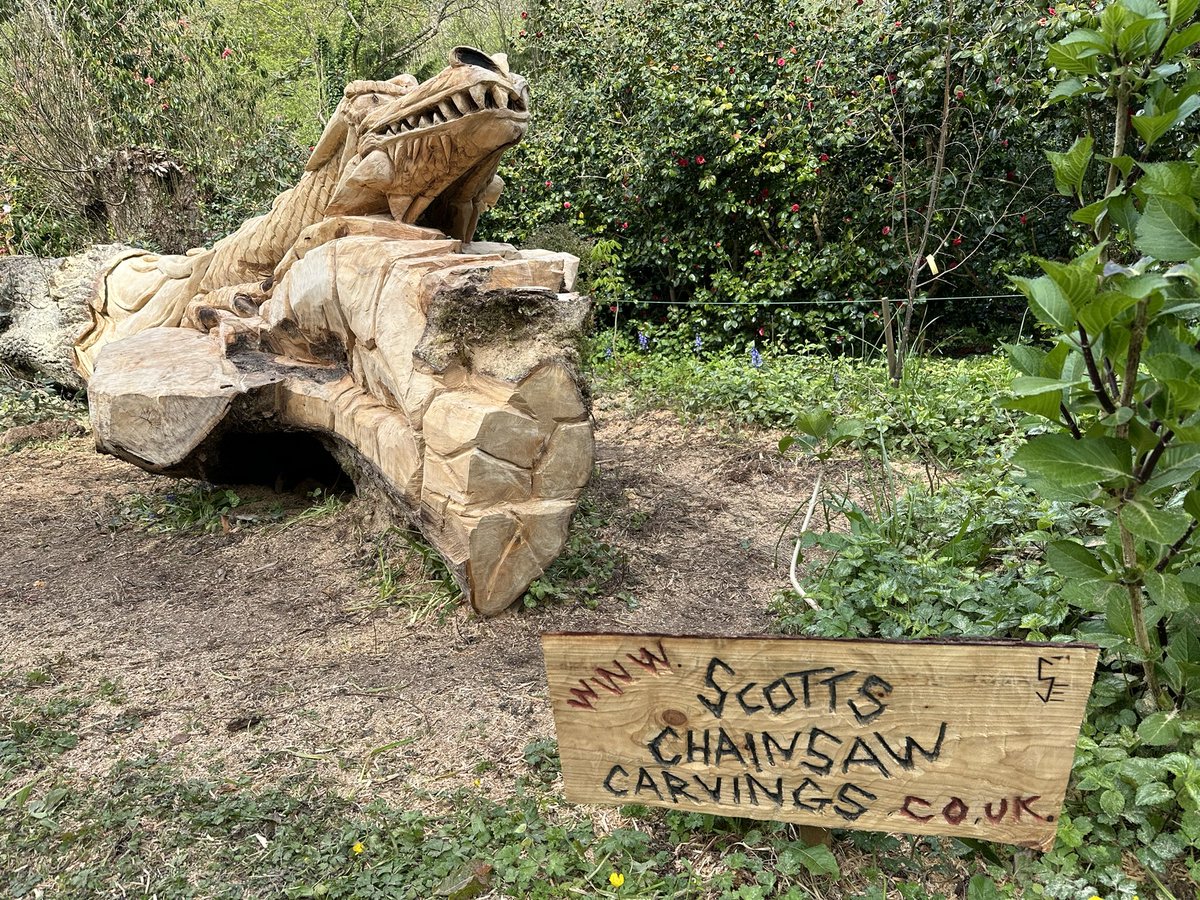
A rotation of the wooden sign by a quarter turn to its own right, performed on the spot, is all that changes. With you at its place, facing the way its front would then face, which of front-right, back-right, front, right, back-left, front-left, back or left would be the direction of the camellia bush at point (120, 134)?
front-right

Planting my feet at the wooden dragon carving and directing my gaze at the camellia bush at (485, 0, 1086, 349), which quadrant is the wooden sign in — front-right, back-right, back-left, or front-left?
back-right

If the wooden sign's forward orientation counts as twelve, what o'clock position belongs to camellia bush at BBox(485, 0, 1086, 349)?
The camellia bush is roughly at 6 o'clock from the wooden sign.

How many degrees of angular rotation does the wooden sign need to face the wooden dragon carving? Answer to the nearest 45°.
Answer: approximately 135° to its right

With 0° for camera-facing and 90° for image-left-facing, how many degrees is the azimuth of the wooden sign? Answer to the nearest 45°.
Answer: approximately 0°
